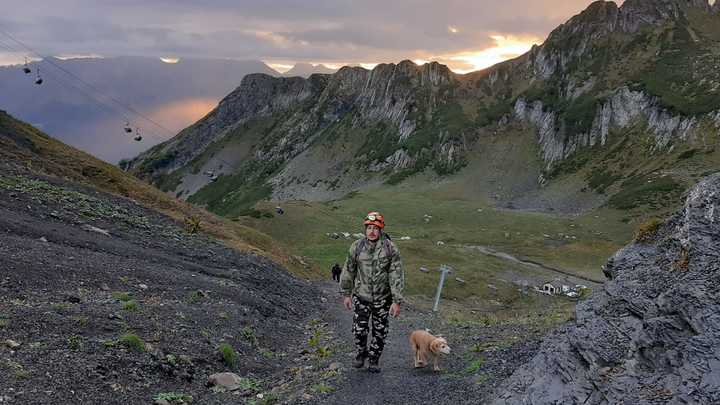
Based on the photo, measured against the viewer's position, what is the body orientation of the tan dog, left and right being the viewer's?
facing the viewer and to the right of the viewer

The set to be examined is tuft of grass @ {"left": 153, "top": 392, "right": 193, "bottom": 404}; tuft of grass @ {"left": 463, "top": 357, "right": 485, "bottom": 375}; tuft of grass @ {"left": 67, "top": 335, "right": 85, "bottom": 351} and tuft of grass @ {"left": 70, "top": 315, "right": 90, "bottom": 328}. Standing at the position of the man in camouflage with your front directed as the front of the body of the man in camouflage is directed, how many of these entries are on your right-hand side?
3

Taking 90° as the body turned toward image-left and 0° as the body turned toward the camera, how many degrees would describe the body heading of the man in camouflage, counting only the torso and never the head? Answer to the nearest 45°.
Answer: approximately 0°

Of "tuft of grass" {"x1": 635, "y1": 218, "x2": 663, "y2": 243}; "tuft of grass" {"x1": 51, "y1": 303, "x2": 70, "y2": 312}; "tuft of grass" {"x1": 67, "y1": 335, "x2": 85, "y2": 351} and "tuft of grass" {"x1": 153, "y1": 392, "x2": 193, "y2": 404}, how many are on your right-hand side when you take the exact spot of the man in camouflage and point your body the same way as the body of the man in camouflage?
3

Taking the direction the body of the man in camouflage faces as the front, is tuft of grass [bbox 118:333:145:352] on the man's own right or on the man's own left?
on the man's own right

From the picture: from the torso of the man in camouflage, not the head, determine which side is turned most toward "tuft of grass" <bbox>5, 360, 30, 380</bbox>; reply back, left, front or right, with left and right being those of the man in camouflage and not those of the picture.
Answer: right

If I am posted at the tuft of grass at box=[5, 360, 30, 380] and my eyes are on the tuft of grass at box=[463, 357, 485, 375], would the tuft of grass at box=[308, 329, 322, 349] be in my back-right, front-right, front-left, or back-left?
front-left

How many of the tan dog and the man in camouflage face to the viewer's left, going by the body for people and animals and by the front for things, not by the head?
0

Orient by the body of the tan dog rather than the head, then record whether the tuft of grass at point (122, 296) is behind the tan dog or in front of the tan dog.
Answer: behind

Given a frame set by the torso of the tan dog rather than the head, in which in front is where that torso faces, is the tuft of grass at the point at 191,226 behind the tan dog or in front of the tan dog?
behind
